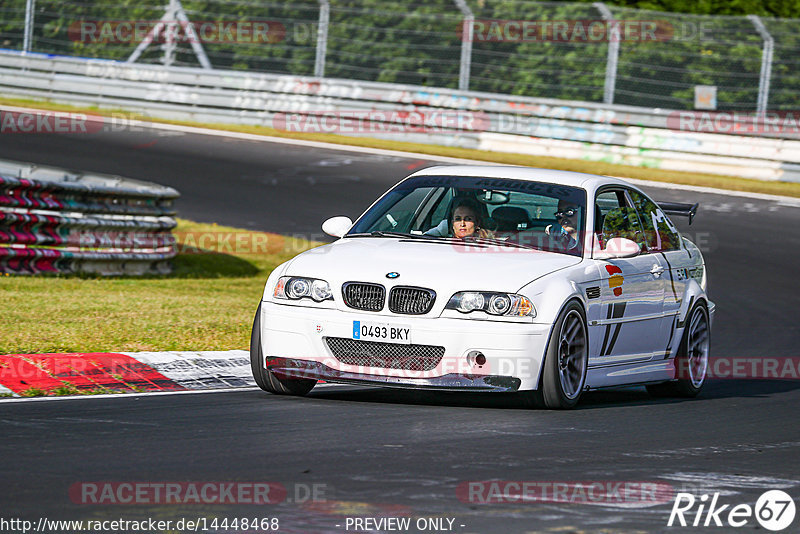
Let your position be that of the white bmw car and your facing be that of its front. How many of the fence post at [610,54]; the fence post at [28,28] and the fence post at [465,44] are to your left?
0

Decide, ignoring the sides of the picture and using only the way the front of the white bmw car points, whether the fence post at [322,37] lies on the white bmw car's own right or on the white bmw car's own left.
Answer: on the white bmw car's own right

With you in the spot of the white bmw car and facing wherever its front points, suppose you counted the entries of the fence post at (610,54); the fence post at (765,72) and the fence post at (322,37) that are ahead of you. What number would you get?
0

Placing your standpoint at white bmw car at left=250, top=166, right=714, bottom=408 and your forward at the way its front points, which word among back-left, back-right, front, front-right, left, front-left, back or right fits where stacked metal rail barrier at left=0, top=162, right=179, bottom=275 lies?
right

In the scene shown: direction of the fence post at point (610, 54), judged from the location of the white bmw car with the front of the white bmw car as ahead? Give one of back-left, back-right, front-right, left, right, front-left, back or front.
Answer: back-right

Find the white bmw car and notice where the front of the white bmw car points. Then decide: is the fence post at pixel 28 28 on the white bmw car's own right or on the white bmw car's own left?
on the white bmw car's own right

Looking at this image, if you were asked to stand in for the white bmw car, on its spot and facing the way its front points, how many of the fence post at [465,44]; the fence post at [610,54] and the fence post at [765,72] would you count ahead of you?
0

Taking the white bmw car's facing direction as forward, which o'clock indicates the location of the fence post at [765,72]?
The fence post is roughly at 5 o'clock from the white bmw car.

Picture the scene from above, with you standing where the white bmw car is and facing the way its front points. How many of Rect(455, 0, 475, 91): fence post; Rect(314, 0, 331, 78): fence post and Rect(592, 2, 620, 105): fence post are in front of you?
0

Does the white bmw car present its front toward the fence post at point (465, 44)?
no

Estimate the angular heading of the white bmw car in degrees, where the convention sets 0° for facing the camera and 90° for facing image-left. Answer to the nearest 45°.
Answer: approximately 45°

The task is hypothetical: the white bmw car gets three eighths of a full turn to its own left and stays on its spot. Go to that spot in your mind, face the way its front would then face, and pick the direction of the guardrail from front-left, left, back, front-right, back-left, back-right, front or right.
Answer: left

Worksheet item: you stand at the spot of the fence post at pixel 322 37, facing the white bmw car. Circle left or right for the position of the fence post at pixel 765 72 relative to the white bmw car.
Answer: left
